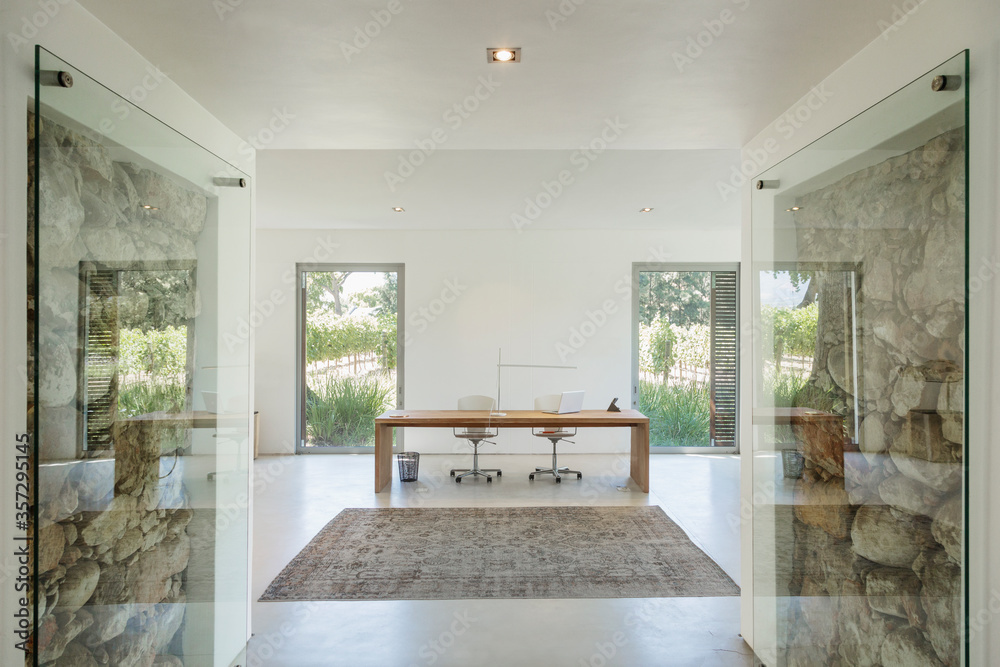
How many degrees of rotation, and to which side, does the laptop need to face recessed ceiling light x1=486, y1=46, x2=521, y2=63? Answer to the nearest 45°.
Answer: approximately 135° to its left

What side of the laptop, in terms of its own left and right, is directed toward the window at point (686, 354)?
right

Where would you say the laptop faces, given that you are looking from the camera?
facing away from the viewer and to the left of the viewer

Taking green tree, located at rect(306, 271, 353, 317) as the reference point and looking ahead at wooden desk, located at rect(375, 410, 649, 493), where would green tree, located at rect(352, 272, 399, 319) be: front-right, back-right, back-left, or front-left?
front-left

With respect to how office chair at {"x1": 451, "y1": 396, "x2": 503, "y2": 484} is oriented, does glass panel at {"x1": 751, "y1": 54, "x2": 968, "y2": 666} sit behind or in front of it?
in front

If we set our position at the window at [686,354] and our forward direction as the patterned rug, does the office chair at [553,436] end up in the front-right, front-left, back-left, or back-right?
front-right

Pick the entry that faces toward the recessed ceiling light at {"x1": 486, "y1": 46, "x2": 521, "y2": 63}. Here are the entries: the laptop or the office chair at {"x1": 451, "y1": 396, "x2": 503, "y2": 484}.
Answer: the office chair

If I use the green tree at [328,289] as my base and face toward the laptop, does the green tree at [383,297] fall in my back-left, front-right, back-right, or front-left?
front-left

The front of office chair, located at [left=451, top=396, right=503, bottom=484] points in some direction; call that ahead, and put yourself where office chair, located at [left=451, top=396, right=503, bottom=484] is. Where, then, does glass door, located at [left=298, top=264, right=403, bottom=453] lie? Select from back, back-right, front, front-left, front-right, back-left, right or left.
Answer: back-right

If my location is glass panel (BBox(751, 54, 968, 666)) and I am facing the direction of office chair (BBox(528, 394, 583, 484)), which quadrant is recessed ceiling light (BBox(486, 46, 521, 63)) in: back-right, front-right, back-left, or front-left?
front-left

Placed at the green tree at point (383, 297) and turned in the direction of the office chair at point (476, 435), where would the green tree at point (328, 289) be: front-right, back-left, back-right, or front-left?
back-right

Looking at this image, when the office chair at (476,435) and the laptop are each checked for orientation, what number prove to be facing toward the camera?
1

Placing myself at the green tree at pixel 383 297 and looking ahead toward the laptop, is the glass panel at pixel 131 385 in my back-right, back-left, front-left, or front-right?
front-right
